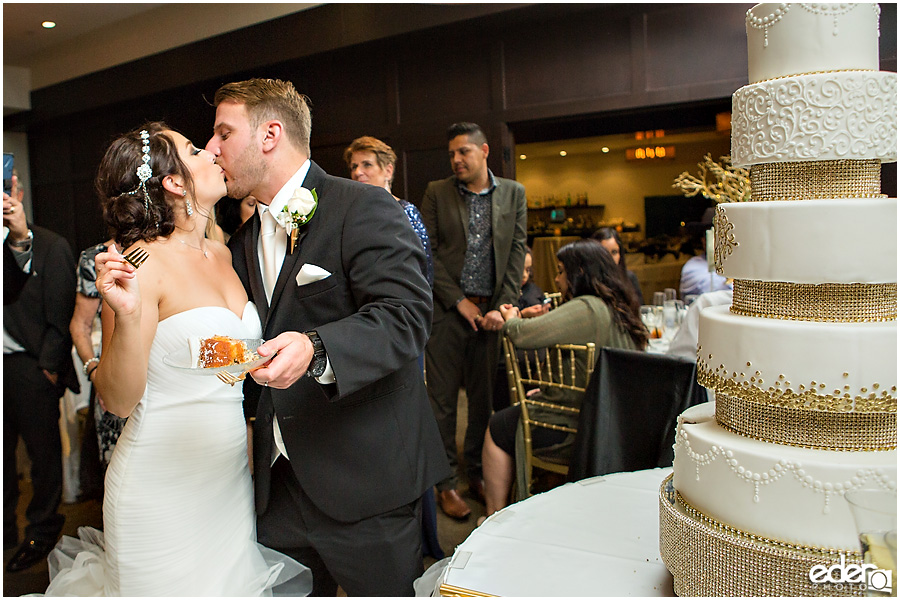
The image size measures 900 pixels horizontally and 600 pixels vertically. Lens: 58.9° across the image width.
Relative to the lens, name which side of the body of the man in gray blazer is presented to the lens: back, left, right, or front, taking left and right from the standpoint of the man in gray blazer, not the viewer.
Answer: front

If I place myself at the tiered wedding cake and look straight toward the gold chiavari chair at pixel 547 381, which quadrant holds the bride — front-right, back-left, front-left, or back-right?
front-left

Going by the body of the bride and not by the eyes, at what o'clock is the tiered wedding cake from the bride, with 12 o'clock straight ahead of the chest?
The tiered wedding cake is roughly at 12 o'clock from the bride.

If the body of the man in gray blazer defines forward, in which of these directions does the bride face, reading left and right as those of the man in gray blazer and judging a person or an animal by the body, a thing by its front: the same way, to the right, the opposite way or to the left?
to the left

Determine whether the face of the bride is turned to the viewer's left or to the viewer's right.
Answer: to the viewer's right

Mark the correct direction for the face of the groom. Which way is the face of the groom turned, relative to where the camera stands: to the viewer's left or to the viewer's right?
to the viewer's left
